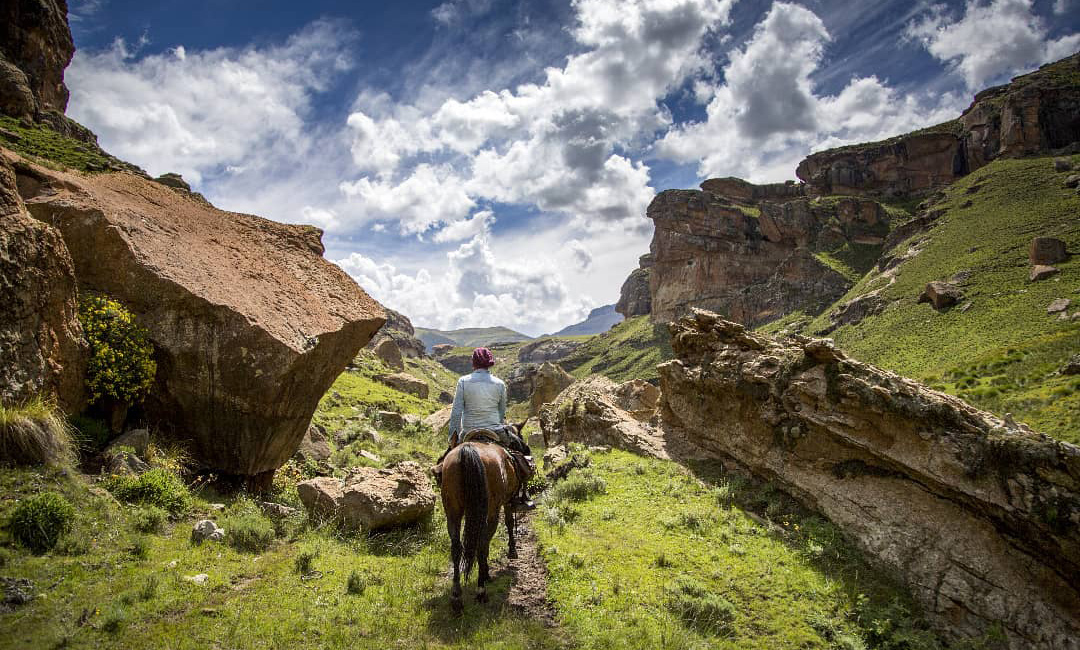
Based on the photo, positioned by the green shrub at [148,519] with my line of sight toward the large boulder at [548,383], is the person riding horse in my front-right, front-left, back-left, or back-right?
front-right

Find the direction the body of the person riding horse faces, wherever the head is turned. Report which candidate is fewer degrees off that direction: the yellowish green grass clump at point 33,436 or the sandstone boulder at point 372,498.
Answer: the sandstone boulder

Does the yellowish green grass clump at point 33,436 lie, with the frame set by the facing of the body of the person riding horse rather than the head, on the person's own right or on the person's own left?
on the person's own left

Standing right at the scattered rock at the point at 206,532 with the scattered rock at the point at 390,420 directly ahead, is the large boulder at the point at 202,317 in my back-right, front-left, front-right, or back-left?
front-left

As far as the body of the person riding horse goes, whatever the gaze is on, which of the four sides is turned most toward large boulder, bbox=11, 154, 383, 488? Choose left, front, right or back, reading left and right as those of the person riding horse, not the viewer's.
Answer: left

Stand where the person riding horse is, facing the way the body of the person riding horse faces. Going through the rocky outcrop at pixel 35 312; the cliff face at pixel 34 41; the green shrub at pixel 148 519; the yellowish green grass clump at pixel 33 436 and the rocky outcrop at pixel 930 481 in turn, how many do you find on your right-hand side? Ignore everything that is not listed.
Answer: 1

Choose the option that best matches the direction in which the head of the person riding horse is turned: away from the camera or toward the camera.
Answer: away from the camera

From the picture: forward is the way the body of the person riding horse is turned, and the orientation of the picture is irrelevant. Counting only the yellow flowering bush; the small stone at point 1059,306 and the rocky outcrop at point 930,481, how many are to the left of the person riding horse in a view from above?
1

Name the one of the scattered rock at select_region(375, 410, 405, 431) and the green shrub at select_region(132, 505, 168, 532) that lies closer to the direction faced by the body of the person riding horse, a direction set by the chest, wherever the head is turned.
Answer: the scattered rock

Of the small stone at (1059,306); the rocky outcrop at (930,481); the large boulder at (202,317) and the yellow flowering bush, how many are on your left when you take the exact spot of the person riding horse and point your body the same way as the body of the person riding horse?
2

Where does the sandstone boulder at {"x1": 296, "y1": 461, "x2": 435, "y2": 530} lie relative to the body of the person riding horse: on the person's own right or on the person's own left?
on the person's own left

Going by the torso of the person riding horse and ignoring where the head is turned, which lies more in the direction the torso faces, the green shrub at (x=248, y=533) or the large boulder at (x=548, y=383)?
the large boulder

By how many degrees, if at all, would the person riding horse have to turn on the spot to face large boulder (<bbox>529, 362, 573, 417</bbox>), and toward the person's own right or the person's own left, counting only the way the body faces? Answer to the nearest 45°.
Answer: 0° — they already face it

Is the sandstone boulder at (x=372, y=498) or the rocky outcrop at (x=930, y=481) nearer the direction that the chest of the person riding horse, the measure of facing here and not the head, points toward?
the sandstone boulder

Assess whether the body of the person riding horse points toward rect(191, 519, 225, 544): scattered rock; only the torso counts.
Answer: no

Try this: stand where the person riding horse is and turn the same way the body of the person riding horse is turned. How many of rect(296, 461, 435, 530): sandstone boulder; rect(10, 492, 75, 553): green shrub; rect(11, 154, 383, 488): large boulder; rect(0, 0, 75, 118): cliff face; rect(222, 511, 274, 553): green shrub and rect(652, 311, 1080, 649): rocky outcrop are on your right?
1

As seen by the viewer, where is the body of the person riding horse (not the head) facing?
away from the camera

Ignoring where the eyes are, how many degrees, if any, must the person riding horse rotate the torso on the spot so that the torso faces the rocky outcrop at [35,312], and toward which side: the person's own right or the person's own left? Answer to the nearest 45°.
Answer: approximately 90° to the person's own left

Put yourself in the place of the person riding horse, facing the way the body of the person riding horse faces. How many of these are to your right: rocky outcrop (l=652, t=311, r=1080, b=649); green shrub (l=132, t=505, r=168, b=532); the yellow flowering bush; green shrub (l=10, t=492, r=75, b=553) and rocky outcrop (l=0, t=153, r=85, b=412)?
1

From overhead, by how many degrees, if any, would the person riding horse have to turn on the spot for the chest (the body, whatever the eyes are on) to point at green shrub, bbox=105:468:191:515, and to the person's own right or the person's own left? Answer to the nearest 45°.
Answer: approximately 90° to the person's own left
